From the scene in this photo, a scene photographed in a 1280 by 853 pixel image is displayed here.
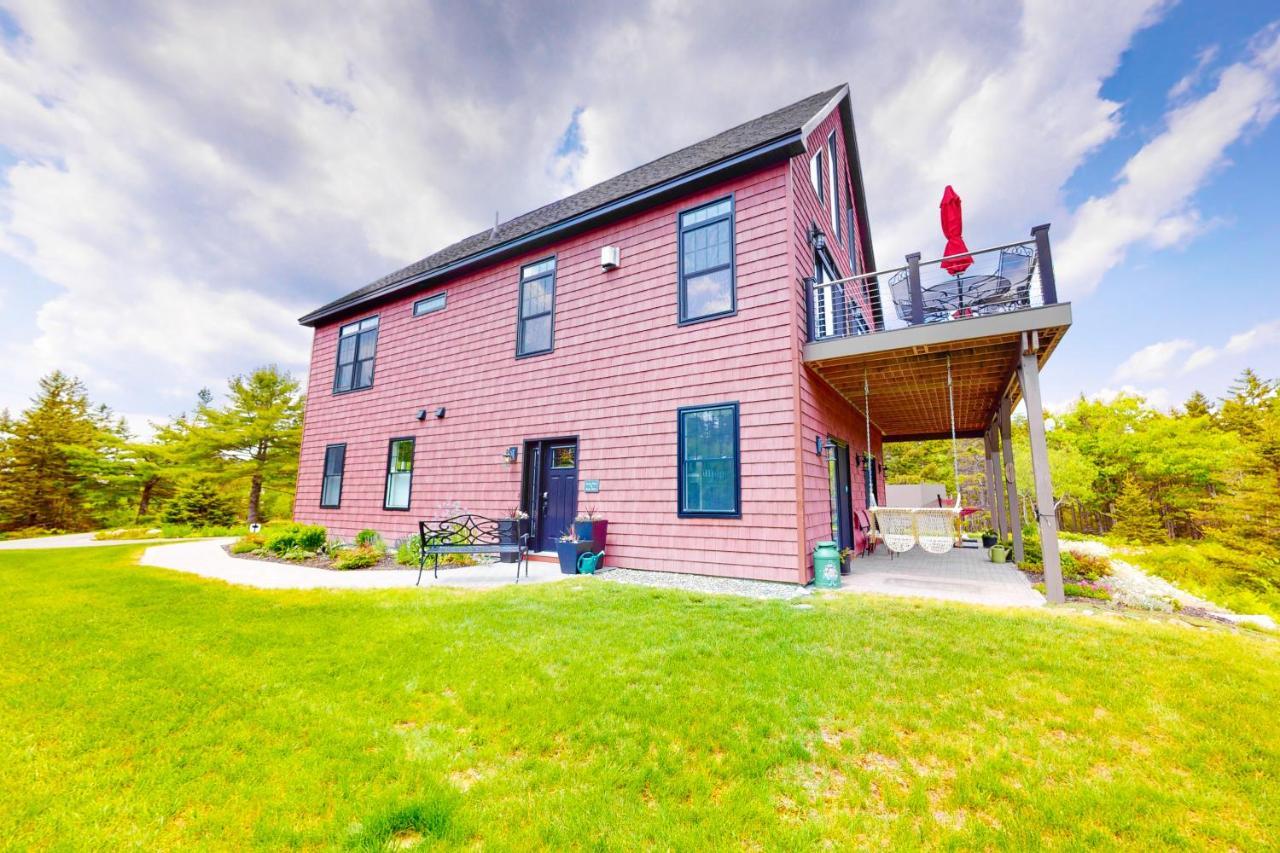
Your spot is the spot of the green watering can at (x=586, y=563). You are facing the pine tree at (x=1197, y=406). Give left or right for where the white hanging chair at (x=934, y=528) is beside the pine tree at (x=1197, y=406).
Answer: right

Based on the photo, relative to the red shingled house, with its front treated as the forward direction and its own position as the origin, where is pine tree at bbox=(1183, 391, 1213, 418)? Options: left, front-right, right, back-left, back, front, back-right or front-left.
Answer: back

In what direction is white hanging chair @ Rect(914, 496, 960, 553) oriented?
toward the camera

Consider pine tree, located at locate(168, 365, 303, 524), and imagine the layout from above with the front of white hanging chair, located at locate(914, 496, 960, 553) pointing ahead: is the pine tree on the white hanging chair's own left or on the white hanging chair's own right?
on the white hanging chair's own right

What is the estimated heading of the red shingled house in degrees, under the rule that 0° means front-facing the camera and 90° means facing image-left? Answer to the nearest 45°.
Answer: approximately 45°

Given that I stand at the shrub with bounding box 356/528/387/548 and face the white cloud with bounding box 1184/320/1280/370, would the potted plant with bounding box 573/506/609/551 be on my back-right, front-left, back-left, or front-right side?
front-right

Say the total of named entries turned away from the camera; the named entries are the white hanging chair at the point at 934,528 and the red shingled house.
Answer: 0

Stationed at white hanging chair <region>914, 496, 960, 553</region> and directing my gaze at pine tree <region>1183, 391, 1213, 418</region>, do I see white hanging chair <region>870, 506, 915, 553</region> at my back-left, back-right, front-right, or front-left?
back-left

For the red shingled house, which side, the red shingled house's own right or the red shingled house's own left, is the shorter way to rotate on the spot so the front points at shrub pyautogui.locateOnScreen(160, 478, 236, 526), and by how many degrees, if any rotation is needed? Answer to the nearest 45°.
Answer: approximately 90° to the red shingled house's own right
